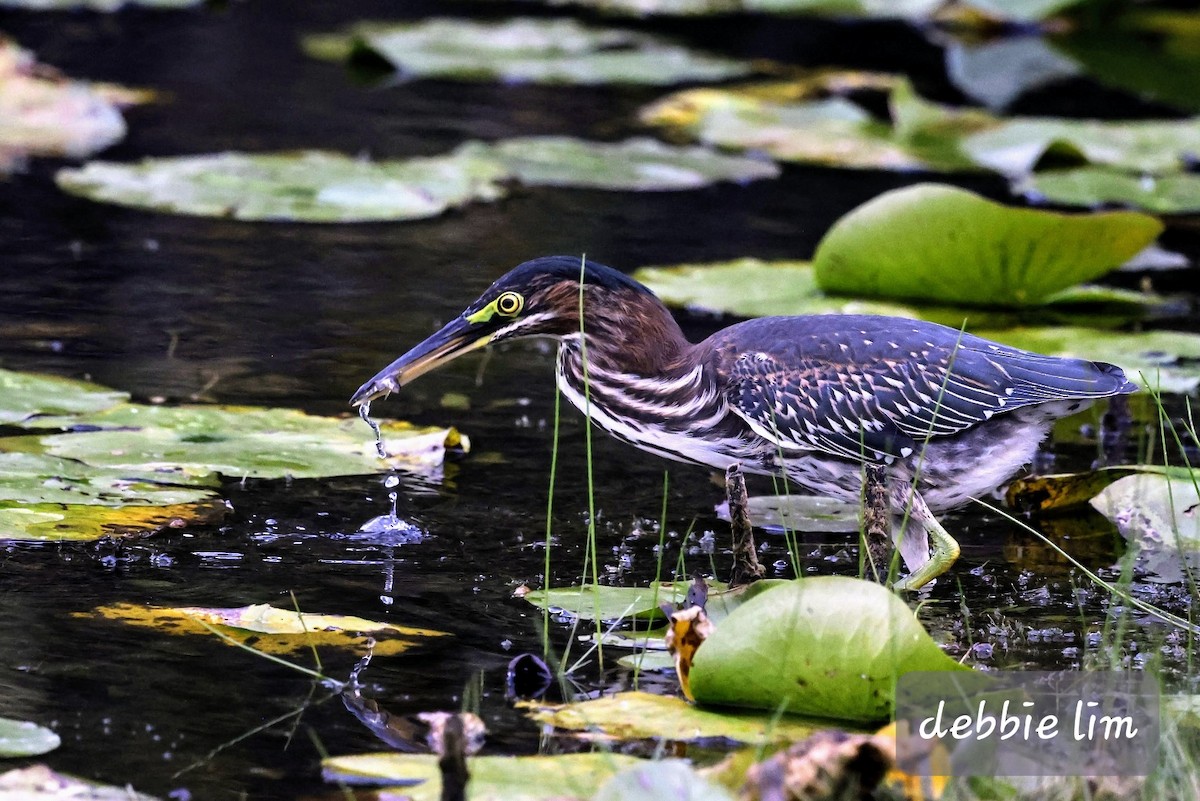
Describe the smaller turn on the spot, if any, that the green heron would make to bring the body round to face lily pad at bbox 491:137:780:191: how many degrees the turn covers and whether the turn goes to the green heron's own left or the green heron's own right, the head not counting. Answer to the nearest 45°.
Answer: approximately 90° to the green heron's own right

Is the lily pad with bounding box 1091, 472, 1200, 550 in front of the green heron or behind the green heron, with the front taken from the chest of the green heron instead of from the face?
behind

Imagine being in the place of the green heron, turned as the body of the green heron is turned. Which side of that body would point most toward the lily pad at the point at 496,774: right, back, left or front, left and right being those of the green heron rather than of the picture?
left

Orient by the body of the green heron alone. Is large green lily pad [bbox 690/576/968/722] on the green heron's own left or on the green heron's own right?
on the green heron's own left

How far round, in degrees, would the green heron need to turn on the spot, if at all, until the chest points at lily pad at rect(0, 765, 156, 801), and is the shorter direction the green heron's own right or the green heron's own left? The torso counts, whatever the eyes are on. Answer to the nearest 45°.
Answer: approximately 45° to the green heron's own left

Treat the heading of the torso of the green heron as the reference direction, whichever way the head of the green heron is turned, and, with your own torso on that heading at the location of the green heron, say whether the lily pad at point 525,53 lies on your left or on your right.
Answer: on your right

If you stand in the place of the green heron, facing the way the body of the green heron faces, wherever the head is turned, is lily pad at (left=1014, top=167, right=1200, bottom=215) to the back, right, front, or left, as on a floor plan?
right

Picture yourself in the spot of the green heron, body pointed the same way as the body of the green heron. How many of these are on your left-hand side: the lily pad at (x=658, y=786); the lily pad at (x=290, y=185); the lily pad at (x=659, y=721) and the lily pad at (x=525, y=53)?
2

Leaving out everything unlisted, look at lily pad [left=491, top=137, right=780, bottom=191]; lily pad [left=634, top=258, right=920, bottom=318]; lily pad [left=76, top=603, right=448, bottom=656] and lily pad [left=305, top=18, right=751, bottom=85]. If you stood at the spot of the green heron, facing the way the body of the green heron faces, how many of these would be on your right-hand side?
3

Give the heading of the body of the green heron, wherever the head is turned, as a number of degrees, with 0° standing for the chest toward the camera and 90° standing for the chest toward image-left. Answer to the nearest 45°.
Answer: approximately 90°

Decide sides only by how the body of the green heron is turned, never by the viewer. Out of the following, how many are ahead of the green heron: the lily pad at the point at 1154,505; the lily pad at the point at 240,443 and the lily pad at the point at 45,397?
2
